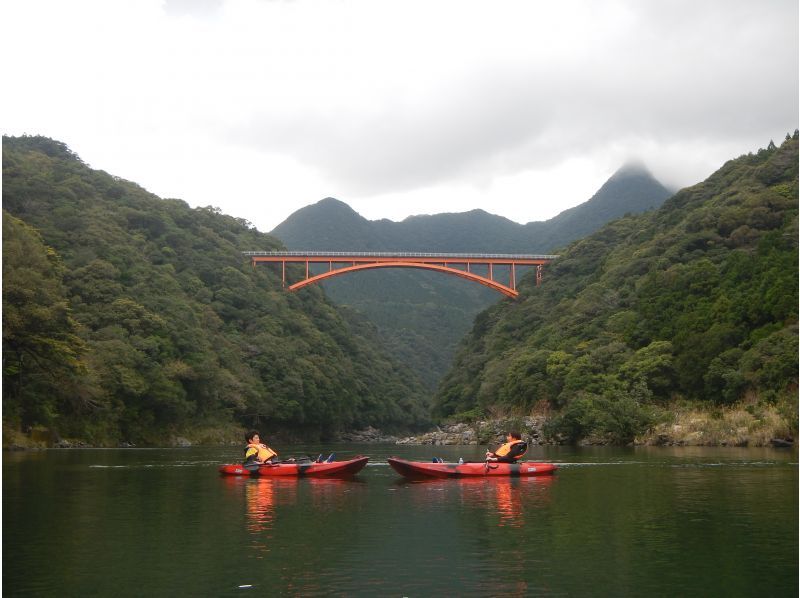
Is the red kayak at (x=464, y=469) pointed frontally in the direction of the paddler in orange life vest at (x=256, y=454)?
yes

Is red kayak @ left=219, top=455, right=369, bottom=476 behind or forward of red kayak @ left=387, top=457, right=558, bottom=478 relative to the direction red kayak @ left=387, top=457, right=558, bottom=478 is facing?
forward

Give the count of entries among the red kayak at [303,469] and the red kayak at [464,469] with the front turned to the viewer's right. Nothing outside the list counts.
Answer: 1

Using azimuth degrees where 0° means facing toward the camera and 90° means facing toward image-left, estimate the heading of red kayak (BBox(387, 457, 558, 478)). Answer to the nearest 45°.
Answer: approximately 90°

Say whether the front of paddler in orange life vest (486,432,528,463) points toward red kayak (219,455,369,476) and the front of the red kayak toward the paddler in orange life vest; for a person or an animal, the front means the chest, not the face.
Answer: yes

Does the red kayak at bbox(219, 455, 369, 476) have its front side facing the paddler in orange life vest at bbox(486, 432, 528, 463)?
yes

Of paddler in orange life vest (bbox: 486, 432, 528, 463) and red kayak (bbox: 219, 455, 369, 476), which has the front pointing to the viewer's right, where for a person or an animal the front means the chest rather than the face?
the red kayak

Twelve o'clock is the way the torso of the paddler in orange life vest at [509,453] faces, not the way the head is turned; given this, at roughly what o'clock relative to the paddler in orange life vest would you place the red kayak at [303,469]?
The red kayak is roughly at 12 o'clock from the paddler in orange life vest.

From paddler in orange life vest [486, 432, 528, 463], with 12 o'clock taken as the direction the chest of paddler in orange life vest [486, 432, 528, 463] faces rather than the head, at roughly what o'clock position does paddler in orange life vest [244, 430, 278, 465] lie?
paddler in orange life vest [244, 430, 278, 465] is roughly at 12 o'clock from paddler in orange life vest [486, 432, 528, 463].

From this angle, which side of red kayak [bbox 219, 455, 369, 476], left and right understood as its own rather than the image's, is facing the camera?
right

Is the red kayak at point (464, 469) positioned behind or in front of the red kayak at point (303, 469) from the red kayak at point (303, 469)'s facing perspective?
in front

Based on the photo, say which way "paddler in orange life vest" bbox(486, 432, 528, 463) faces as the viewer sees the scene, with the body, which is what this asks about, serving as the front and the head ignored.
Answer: to the viewer's left

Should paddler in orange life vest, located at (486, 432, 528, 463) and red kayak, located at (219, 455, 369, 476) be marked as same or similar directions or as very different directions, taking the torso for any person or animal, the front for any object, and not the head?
very different directions
